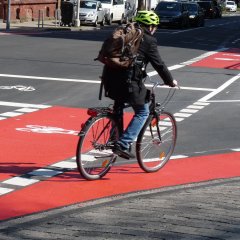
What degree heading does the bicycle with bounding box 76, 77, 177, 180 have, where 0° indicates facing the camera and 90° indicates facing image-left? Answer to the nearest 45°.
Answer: approximately 225°
